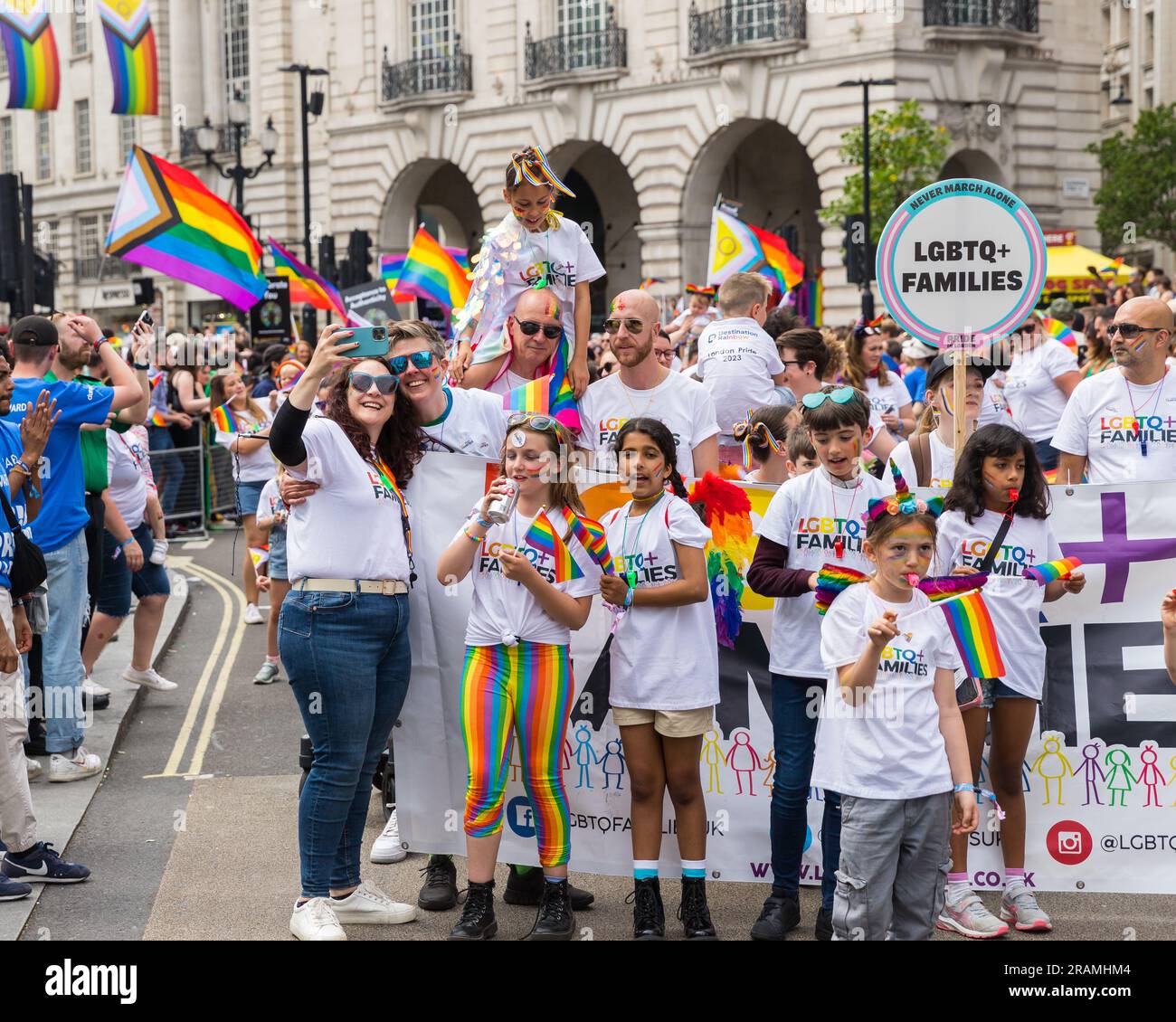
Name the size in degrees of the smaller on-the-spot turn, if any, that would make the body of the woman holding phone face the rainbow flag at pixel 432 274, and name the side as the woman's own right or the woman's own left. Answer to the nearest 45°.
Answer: approximately 135° to the woman's own left

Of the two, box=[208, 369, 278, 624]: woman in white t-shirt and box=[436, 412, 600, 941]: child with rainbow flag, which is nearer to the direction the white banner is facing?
the child with rainbow flag

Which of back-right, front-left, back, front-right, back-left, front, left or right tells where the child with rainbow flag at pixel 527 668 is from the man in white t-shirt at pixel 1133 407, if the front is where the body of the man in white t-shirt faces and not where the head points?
front-right

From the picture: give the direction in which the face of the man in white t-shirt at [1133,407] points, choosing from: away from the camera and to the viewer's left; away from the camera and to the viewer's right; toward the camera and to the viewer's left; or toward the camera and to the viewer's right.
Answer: toward the camera and to the viewer's left

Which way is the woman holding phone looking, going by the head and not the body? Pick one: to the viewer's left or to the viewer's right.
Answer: to the viewer's left

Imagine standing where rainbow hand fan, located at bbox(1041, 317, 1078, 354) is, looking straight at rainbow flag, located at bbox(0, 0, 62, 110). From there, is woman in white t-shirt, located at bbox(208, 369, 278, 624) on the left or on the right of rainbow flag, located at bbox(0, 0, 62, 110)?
left

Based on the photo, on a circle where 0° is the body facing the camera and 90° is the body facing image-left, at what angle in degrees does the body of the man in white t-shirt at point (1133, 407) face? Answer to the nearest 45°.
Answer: approximately 0°

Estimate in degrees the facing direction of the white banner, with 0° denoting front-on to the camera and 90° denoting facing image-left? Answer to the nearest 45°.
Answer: approximately 0°

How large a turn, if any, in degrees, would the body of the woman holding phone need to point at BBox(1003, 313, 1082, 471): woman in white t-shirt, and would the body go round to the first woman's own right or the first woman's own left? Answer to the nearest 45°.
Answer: approximately 90° to the first woman's own left

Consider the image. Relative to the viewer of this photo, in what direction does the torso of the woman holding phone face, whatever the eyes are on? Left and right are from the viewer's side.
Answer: facing the viewer and to the right of the viewer

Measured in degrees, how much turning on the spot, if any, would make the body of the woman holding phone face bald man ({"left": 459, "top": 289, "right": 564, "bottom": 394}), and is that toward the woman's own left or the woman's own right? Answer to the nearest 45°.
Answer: approximately 90° to the woman's own left
